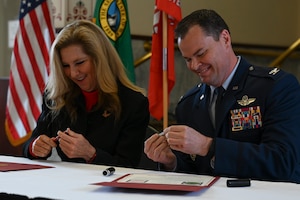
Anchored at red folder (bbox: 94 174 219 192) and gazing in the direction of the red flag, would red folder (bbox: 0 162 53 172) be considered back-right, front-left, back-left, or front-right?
front-left

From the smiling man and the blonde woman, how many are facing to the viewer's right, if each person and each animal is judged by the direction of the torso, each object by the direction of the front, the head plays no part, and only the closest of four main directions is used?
0

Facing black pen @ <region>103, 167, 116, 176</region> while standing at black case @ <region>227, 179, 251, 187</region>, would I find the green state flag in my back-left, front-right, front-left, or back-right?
front-right

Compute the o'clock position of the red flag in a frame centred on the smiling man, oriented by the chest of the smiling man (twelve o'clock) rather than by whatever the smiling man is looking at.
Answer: The red flag is roughly at 4 o'clock from the smiling man.

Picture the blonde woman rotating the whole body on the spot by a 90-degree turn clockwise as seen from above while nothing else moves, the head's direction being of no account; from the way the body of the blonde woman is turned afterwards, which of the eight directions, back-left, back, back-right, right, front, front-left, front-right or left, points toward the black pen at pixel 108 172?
back-left

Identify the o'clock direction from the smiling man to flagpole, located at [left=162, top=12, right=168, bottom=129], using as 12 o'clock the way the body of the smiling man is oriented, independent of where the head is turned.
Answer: The flagpole is roughly at 4 o'clock from the smiling man.

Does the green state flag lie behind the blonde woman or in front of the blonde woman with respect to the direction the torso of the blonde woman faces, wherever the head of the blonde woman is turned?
behind

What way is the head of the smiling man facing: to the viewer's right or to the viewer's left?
to the viewer's left

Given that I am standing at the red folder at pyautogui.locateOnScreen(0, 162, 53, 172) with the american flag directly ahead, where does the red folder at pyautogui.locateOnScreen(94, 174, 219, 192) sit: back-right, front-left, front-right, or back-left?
back-right

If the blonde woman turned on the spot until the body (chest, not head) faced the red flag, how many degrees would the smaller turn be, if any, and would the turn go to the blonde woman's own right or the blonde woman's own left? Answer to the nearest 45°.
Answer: approximately 180°
